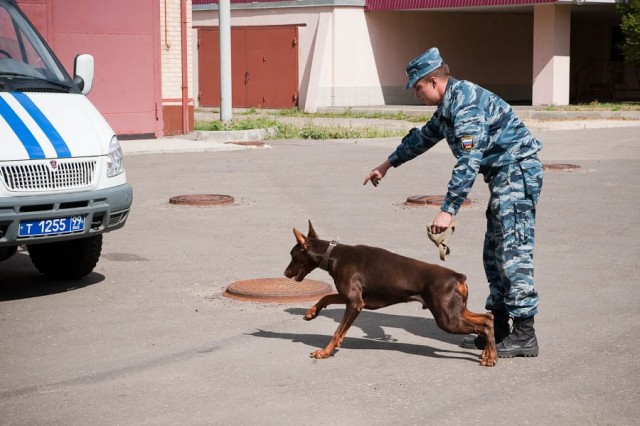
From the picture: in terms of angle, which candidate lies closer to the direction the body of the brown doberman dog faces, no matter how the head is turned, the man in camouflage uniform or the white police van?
the white police van

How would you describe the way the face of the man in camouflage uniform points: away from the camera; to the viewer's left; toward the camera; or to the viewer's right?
to the viewer's left

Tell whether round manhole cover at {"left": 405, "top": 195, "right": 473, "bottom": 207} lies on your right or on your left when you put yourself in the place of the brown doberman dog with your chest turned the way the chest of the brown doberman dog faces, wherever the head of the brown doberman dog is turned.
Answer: on your right

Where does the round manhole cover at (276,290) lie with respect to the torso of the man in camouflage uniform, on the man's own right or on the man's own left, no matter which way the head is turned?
on the man's own right

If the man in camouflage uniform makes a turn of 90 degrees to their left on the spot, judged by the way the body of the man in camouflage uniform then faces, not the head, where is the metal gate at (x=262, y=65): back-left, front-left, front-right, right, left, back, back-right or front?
back

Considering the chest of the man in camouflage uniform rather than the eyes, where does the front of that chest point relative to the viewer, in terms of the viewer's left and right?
facing to the left of the viewer

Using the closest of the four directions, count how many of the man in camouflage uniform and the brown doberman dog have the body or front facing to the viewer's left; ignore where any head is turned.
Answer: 2

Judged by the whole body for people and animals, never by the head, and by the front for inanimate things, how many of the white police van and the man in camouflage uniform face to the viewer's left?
1

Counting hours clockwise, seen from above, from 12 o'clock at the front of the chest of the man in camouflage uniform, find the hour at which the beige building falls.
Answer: The beige building is roughly at 3 o'clock from the man in camouflage uniform.

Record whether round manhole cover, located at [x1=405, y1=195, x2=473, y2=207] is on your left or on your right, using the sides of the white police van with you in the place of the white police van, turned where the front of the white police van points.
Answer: on your left

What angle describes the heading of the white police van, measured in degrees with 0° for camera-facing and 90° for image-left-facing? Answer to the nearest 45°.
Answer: approximately 315°

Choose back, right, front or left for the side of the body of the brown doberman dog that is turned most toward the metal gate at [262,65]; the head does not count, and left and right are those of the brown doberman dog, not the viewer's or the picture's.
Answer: right

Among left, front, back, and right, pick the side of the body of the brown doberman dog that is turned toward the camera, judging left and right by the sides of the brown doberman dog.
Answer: left

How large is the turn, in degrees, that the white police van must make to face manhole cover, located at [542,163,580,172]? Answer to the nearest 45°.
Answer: approximately 90° to its left
